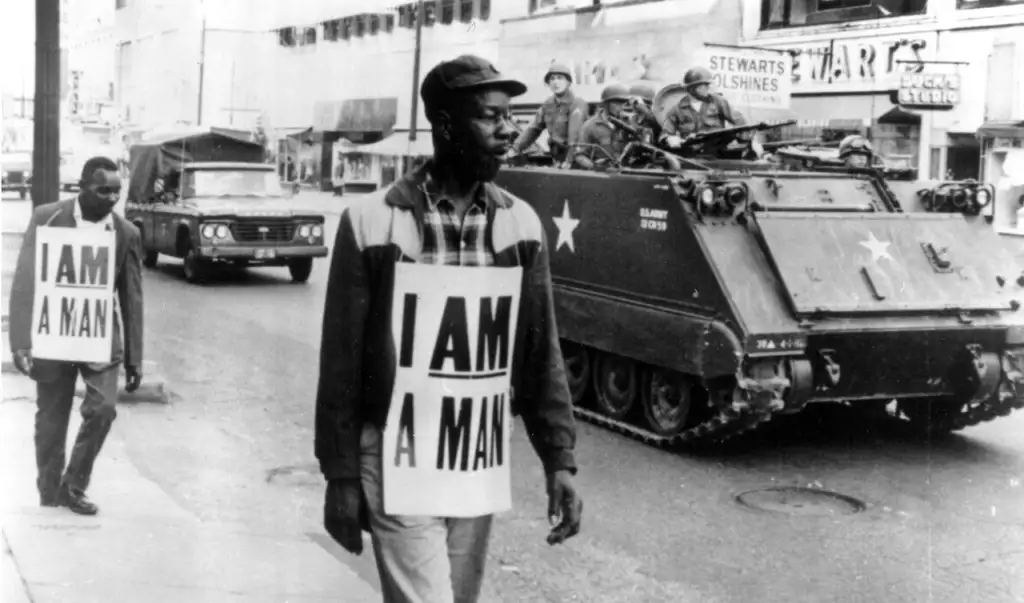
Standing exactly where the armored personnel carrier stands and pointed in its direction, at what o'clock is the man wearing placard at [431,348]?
The man wearing placard is roughly at 2 o'clock from the armored personnel carrier.

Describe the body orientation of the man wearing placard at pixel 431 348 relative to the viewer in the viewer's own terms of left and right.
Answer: facing the viewer and to the right of the viewer

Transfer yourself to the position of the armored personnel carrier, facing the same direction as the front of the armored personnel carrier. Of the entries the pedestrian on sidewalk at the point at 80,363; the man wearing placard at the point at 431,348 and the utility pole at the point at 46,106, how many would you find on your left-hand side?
0

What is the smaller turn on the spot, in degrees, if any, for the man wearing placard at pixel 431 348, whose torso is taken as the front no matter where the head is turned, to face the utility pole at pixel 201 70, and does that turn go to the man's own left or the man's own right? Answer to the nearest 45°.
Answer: approximately 135° to the man's own left

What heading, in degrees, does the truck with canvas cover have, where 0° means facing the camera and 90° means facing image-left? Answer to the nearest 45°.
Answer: approximately 315°

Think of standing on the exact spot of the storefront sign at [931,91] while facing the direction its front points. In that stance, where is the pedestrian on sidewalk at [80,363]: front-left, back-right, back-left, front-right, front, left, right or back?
front

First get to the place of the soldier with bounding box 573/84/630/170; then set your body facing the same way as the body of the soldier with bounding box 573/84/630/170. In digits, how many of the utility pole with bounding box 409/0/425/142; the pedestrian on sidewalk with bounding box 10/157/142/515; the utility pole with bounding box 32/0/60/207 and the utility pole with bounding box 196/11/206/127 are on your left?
0

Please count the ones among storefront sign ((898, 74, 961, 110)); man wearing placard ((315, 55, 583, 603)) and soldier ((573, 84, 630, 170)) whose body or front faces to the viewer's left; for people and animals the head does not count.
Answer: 0

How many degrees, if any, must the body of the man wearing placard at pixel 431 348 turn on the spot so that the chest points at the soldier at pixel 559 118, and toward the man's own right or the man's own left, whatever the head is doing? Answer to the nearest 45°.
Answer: approximately 135° to the man's own left

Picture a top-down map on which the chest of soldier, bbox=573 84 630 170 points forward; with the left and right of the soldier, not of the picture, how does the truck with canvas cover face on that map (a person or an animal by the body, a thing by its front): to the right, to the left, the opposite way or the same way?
the same way

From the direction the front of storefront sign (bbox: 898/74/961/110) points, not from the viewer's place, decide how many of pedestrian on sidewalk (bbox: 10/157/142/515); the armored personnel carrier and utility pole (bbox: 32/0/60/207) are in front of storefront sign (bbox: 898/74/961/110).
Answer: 3

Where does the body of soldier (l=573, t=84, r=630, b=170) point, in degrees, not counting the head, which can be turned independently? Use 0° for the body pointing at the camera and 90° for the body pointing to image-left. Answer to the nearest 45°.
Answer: approximately 315°

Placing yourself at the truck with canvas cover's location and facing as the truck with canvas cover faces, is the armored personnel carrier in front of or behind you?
in front

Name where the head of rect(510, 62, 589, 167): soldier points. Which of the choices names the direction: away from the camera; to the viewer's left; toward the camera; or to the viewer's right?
toward the camera

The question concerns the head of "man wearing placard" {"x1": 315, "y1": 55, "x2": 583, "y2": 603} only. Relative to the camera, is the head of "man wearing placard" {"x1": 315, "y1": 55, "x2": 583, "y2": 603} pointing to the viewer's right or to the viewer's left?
to the viewer's right

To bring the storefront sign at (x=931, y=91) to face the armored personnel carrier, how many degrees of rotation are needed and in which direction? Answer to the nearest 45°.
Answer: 0° — it already faces it

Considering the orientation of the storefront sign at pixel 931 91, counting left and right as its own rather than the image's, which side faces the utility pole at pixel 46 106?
front
